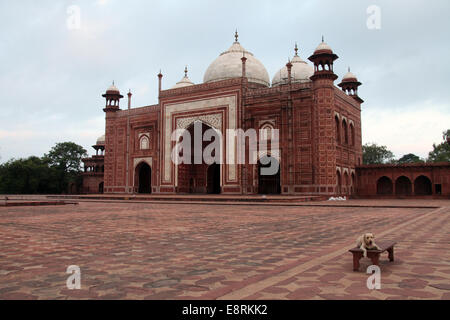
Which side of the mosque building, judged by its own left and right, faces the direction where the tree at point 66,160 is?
right

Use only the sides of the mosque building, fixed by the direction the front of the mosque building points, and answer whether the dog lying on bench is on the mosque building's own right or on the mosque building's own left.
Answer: on the mosque building's own left

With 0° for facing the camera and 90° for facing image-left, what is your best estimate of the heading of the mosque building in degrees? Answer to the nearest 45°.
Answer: approximately 45°

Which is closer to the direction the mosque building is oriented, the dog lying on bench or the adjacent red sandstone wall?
the dog lying on bench

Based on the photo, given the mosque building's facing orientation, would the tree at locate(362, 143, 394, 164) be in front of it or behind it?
behind

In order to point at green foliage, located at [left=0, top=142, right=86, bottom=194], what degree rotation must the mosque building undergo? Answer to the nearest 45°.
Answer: approximately 90° to its right

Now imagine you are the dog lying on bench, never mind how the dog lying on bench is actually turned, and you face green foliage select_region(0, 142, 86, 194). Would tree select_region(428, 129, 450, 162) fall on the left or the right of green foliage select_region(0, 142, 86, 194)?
right
